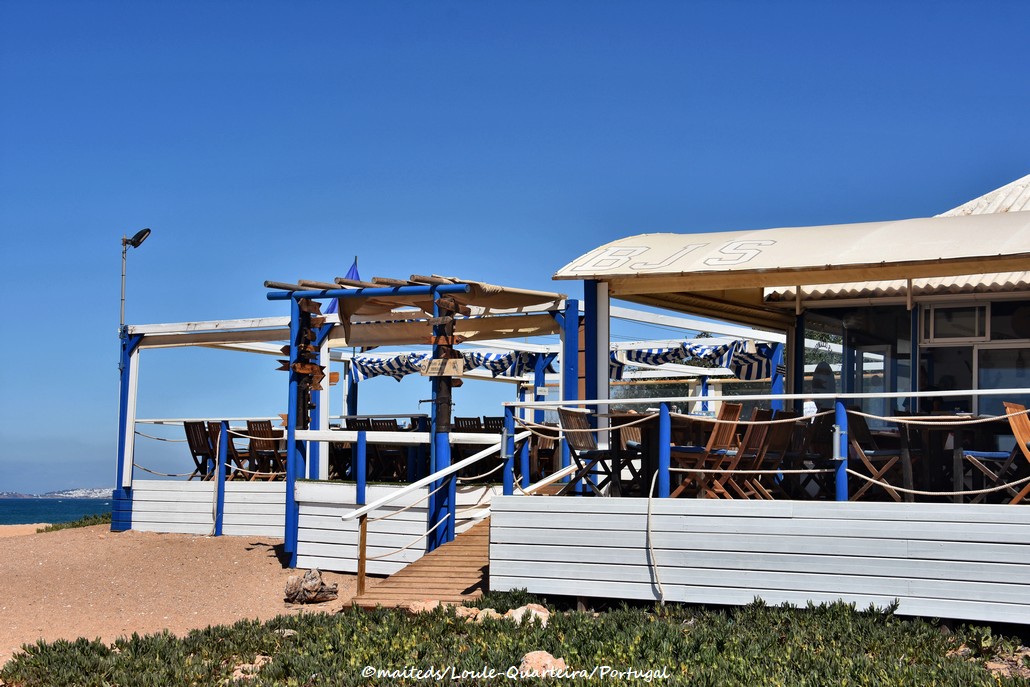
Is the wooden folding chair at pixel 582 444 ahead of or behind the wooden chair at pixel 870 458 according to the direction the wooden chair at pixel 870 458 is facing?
behind

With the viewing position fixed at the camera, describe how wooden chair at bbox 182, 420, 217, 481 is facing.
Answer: facing away from the viewer and to the right of the viewer

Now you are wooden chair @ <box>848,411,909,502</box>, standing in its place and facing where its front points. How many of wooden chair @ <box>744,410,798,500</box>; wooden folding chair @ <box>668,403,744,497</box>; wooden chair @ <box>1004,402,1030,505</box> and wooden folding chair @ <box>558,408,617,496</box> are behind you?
3

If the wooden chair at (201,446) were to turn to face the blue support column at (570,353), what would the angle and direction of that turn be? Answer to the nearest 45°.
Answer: approximately 90° to its right

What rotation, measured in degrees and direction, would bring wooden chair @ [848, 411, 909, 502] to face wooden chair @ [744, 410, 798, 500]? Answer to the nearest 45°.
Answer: approximately 180°

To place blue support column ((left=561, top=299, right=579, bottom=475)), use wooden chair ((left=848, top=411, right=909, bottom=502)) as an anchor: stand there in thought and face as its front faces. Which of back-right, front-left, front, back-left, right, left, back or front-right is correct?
back-left

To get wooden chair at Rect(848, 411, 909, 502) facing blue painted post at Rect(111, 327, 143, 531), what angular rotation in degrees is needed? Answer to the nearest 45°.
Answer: approximately 135° to its left

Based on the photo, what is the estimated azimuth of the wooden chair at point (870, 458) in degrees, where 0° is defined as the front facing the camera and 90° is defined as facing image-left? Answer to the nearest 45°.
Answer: approximately 270°

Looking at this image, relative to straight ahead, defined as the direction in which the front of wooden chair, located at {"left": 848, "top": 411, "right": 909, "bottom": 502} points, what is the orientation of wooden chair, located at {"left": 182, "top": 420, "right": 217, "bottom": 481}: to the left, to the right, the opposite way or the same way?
to the left

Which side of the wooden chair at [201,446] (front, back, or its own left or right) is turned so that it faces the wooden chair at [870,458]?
right
